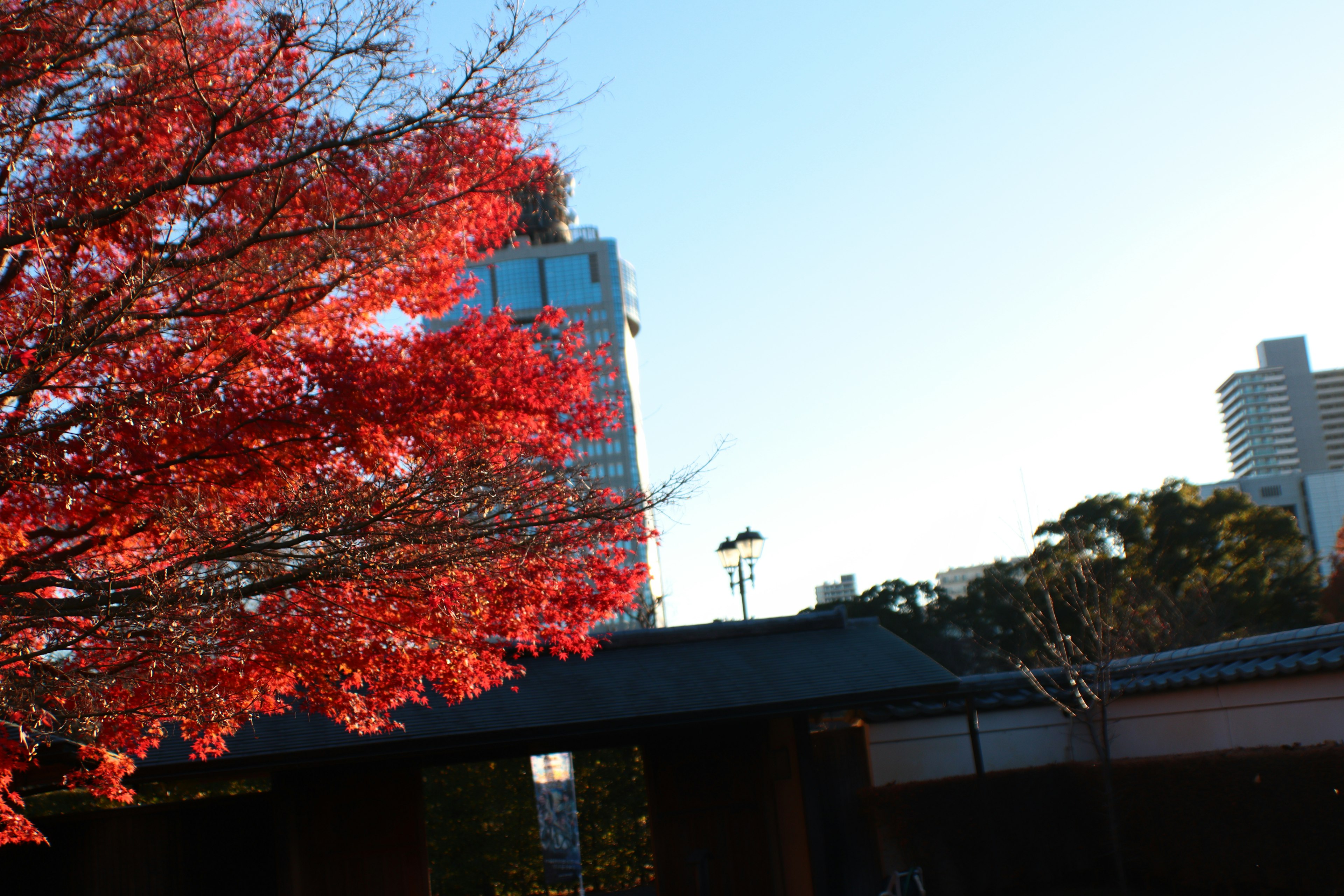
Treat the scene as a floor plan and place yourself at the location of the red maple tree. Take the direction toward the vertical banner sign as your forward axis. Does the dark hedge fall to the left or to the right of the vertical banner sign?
right

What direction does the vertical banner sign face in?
toward the camera

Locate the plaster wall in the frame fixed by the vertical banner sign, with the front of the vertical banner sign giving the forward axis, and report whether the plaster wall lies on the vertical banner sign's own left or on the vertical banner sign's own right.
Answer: on the vertical banner sign's own left

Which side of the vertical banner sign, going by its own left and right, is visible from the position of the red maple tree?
front

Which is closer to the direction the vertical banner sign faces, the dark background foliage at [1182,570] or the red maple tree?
the red maple tree

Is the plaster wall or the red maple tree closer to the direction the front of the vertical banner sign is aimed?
the red maple tree

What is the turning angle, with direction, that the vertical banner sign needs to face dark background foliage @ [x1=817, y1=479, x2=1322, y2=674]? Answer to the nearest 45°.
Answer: approximately 135° to its left
